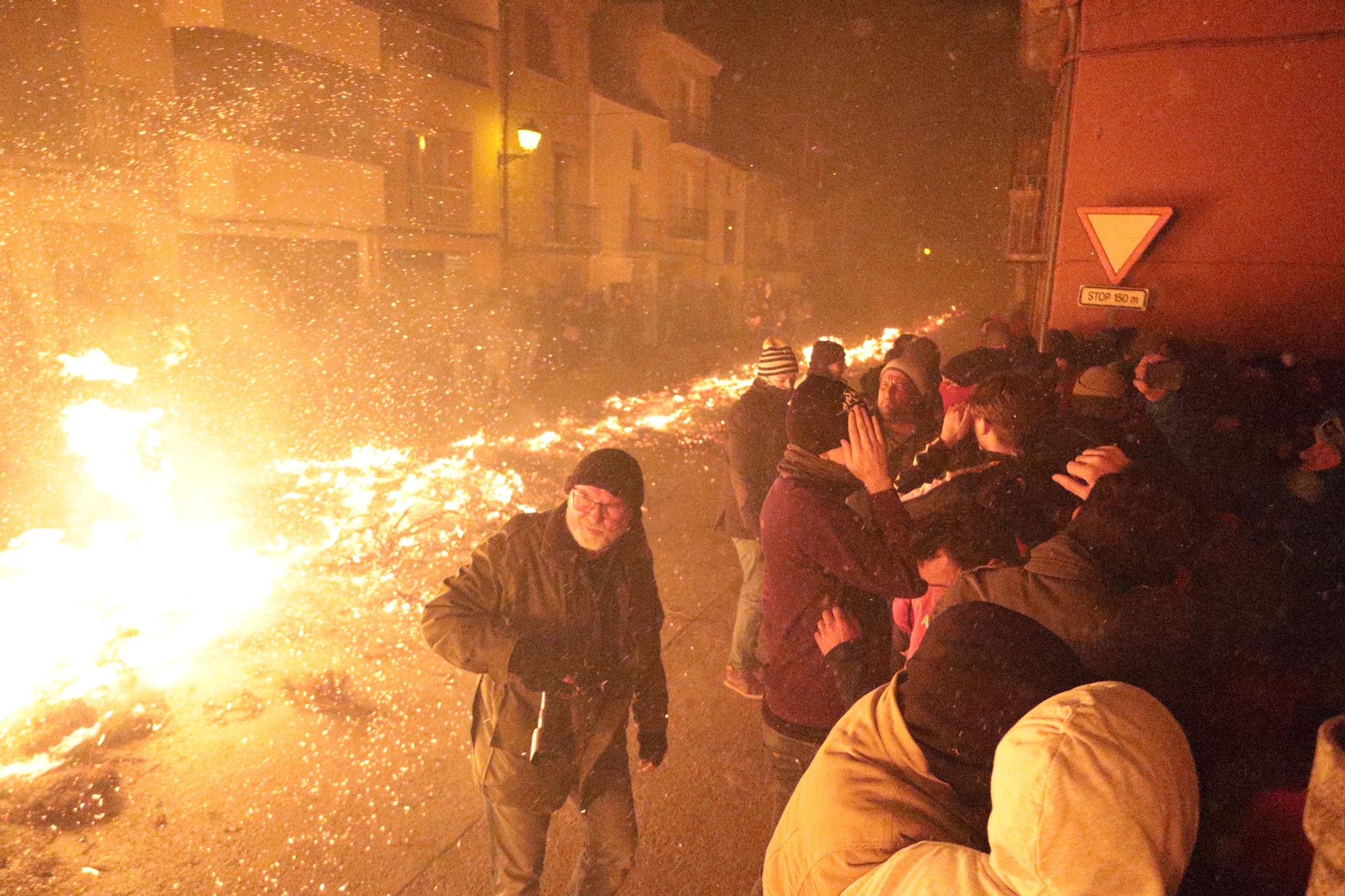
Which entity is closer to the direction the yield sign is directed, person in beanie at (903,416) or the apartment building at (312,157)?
the person in beanie

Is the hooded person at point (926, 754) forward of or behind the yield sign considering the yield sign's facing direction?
forward

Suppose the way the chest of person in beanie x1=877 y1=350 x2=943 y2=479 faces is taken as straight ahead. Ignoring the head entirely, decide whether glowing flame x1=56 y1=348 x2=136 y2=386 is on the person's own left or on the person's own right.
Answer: on the person's own right

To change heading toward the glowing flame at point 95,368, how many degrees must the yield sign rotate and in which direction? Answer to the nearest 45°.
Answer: approximately 90° to its right

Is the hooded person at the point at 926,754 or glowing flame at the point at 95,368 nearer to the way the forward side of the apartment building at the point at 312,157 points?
the hooded person

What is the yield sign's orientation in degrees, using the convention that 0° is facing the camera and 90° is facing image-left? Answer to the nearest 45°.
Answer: approximately 0°

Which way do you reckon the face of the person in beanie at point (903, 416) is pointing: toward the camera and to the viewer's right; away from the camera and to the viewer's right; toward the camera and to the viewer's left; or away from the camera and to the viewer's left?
toward the camera and to the viewer's left

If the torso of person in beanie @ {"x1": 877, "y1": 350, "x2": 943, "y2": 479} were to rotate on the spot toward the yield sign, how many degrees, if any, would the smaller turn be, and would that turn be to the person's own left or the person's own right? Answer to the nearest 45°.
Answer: approximately 180°

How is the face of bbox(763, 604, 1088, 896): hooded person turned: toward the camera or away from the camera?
away from the camera

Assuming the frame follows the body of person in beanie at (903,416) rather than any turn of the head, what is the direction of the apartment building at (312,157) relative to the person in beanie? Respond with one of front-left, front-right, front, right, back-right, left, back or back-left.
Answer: right

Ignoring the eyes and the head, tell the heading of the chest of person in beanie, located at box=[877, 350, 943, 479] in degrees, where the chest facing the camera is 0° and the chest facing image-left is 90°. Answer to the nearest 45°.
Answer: approximately 45°

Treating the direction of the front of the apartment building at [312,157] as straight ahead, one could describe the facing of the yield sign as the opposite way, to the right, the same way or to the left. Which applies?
to the right

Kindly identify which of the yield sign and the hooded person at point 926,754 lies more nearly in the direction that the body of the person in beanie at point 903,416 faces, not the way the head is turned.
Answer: the hooded person

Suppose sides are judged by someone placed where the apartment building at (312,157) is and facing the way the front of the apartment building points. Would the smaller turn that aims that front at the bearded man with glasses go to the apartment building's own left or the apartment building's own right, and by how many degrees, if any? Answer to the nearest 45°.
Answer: approximately 45° to the apartment building's own right

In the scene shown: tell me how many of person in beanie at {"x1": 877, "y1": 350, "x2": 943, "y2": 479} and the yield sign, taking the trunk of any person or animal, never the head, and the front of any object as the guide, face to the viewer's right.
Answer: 0
